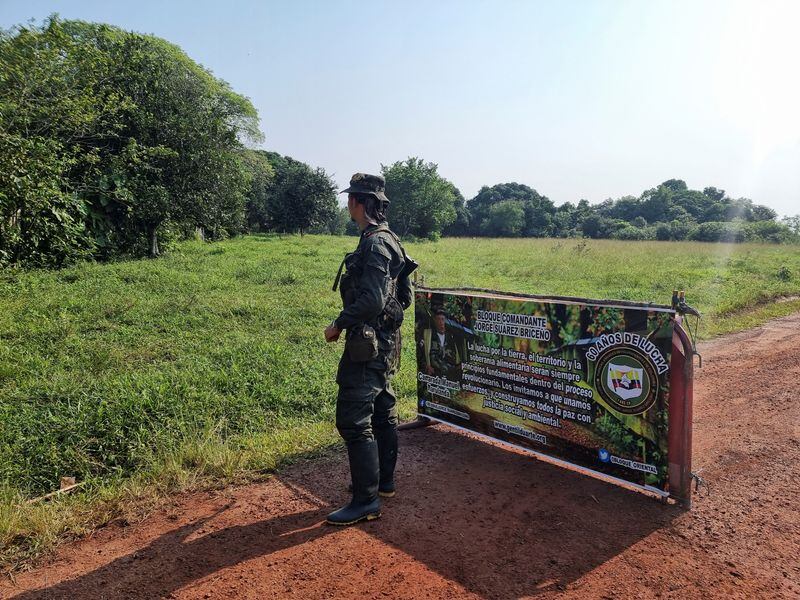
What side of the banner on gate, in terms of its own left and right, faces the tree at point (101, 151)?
right

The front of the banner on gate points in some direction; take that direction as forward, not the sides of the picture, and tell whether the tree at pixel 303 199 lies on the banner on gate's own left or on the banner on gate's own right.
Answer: on the banner on gate's own right

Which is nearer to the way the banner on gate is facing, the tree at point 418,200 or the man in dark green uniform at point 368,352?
the man in dark green uniform

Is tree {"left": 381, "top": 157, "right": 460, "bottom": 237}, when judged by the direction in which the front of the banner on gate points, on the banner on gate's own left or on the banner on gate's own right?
on the banner on gate's own right

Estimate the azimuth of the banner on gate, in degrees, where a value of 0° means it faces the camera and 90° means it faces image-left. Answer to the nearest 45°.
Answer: approximately 45°
